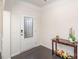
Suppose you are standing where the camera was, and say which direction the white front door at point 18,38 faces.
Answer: facing the viewer and to the right of the viewer
